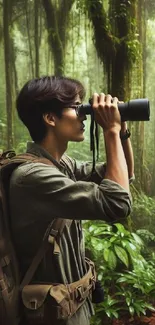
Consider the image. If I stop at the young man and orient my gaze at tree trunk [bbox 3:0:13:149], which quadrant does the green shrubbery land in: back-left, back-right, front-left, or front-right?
front-right

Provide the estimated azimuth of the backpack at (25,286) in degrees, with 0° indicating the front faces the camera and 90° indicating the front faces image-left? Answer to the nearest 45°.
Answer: approximately 90°

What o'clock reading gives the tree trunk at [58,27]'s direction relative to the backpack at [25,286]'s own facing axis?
The tree trunk is roughly at 3 o'clock from the backpack.

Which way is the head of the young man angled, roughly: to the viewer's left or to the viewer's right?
to the viewer's right

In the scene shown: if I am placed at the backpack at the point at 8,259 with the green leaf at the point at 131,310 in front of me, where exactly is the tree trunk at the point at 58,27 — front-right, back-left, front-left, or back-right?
front-left

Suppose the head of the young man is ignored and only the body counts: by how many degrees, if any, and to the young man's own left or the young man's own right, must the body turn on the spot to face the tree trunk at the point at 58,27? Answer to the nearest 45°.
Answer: approximately 90° to the young man's own left

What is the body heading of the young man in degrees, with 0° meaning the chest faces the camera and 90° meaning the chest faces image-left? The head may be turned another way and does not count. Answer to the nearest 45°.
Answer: approximately 270°

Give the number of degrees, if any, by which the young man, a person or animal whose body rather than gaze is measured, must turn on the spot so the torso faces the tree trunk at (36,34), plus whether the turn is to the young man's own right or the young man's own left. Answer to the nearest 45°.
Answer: approximately 90° to the young man's own left

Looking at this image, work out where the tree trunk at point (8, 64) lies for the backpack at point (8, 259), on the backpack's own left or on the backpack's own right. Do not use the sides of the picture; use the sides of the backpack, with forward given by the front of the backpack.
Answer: on the backpack's own right
